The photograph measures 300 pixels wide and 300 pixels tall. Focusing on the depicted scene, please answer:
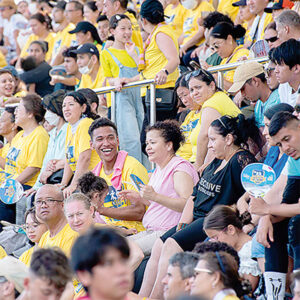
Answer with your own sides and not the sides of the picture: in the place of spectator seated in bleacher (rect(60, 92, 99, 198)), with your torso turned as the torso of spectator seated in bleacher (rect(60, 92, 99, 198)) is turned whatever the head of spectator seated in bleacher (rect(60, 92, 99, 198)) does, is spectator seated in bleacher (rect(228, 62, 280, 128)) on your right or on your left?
on your left

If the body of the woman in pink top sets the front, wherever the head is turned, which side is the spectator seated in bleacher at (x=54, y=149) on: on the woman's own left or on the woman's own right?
on the woman's own right

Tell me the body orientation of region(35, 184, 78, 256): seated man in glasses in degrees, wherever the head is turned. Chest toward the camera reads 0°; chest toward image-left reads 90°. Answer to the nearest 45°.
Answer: approximately 45°

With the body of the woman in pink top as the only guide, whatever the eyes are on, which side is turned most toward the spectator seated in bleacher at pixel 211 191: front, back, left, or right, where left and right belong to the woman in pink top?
left
